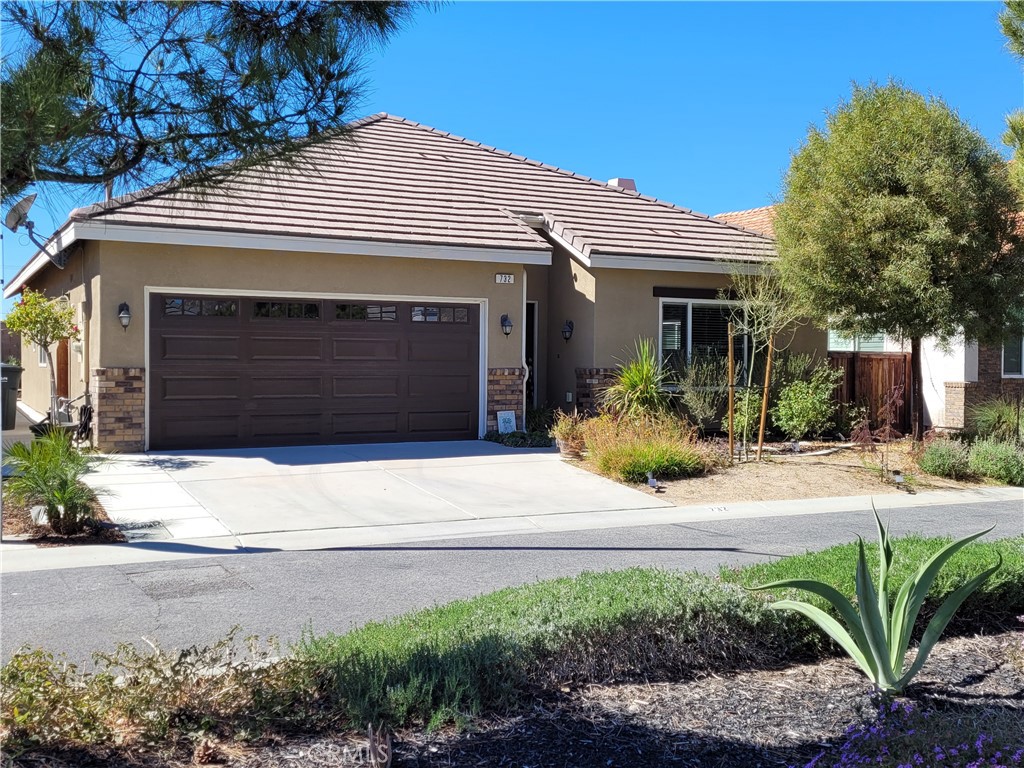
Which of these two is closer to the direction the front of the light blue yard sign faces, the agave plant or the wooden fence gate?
the agave plant

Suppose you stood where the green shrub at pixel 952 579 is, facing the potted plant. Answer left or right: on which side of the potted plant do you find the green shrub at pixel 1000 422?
right

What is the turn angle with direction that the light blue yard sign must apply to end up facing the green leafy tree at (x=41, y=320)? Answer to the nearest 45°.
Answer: approximately 90° to its right

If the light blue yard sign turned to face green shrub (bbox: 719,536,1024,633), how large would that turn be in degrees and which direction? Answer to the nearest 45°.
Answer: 0° — it already faces it

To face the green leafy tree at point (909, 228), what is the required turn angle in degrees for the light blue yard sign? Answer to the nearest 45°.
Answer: approximately 90° to its left

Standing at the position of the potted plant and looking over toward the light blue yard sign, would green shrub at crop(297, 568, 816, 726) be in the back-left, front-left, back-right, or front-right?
back-left

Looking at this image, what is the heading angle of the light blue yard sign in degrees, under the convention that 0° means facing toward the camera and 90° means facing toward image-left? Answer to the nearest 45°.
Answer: approximately 0°

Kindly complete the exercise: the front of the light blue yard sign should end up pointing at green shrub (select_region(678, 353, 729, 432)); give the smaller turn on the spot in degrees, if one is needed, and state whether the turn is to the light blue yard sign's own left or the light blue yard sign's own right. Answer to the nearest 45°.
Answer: approximately 90° to the light blue yard sign's own left

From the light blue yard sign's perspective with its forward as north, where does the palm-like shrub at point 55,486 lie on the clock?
The palm-like shrub is roughly at 1 o'clock from the light blue yard sign.

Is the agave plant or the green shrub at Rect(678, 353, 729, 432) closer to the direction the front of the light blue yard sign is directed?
the agave plant

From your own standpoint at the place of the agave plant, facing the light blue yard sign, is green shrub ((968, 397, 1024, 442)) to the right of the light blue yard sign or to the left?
right

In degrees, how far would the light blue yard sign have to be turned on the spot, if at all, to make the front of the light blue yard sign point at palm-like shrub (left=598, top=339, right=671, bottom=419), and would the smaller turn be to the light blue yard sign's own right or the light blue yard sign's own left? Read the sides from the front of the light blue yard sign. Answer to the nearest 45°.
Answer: approximately 90° to the light blue yard sign's own left
